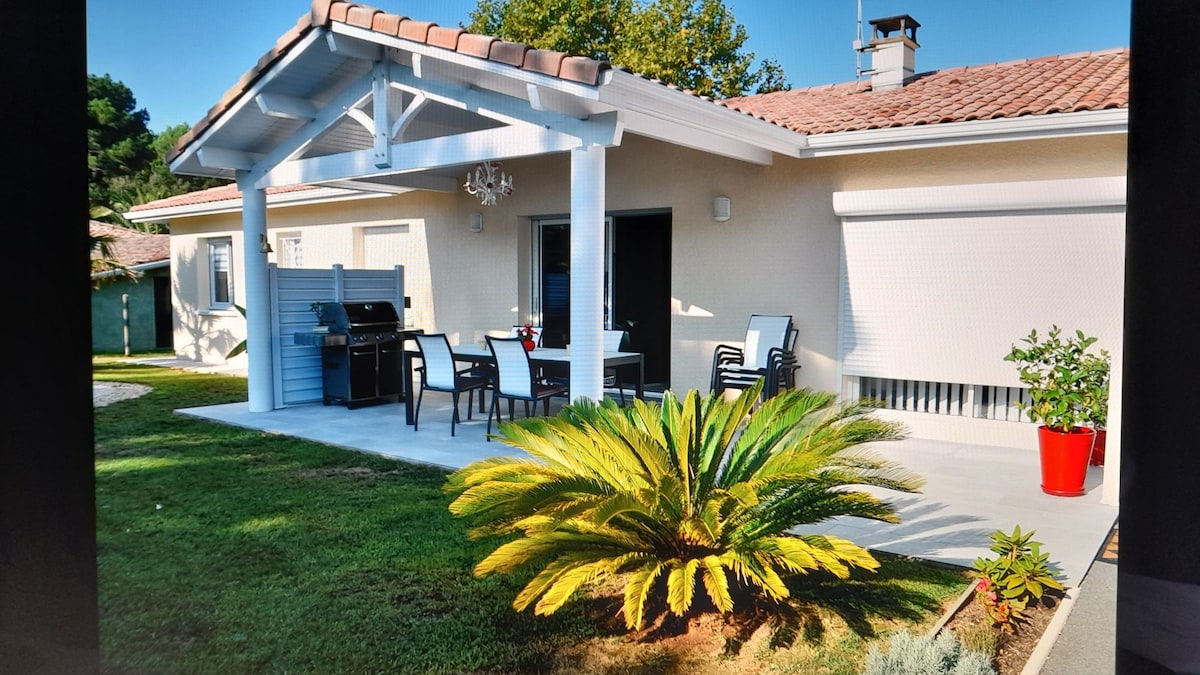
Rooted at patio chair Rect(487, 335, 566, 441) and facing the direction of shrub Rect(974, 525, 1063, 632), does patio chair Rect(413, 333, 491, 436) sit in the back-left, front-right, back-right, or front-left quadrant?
back-right

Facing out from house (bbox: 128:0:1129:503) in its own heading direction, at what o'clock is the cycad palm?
The cycad palm is roughly at 11 o'clock from the house.

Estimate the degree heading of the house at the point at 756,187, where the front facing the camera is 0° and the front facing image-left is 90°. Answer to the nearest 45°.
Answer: approximately 45°

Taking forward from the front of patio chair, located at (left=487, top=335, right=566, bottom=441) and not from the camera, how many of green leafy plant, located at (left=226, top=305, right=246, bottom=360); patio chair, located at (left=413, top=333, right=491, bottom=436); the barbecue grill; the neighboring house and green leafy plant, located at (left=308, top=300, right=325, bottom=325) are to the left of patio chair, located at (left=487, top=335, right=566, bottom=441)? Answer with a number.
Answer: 5

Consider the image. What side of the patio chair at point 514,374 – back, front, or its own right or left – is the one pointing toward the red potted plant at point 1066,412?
right

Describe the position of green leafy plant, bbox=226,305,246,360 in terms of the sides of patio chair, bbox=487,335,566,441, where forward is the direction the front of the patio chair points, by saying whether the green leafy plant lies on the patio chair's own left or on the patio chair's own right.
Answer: on the patio chair's own left

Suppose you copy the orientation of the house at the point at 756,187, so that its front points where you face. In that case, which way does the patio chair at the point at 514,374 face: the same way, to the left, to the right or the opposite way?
the opposite way

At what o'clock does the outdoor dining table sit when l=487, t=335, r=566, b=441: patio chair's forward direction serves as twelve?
The outdoor dining table is roughly at 11 o'clock from the patio chair.

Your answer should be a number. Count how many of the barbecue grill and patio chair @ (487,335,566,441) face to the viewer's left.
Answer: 0

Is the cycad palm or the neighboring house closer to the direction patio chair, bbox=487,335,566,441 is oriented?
the neighboring house

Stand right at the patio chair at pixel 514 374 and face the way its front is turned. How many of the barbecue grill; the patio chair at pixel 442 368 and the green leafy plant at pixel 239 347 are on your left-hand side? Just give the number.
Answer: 3

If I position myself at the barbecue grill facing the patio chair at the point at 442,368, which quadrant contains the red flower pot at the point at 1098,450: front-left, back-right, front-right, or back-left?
front-left

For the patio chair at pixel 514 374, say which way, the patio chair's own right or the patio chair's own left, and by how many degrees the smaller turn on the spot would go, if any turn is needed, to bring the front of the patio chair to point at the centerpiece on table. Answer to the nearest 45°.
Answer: approximately 45° to the patio chair's own left

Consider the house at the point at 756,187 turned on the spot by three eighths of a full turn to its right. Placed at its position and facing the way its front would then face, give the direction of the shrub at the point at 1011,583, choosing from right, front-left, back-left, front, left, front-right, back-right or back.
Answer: back

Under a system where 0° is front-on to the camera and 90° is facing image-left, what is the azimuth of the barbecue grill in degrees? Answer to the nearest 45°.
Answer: approximately 315°

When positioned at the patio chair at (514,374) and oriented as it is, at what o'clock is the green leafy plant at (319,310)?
The green leafy plant is roughly at 9 o'clock from the patio chair.

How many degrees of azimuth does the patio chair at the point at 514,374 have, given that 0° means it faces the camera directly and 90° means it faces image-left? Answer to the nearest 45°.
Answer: approximately 225°
